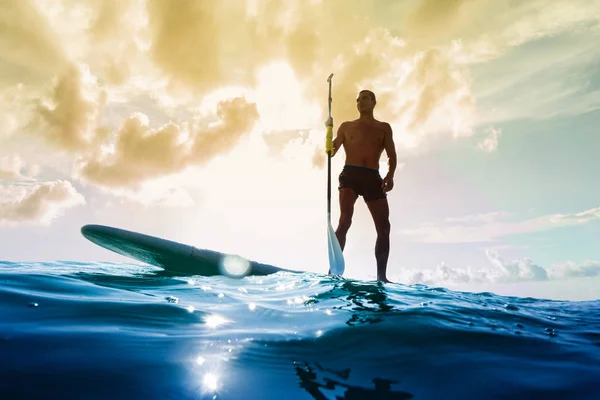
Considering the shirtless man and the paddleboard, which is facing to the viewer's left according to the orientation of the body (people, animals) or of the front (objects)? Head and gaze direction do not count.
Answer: the paddleboard

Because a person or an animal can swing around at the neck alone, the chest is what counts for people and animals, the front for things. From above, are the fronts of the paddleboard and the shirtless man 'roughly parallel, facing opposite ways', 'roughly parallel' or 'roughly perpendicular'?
roughly perpendicular

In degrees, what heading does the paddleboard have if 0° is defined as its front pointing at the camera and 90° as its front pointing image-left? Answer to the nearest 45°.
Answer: approximately 90°

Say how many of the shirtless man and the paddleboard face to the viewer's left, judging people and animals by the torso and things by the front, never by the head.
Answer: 1

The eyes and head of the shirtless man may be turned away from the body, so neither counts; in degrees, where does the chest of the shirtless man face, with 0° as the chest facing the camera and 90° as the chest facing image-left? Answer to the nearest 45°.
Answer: approximately 0°
